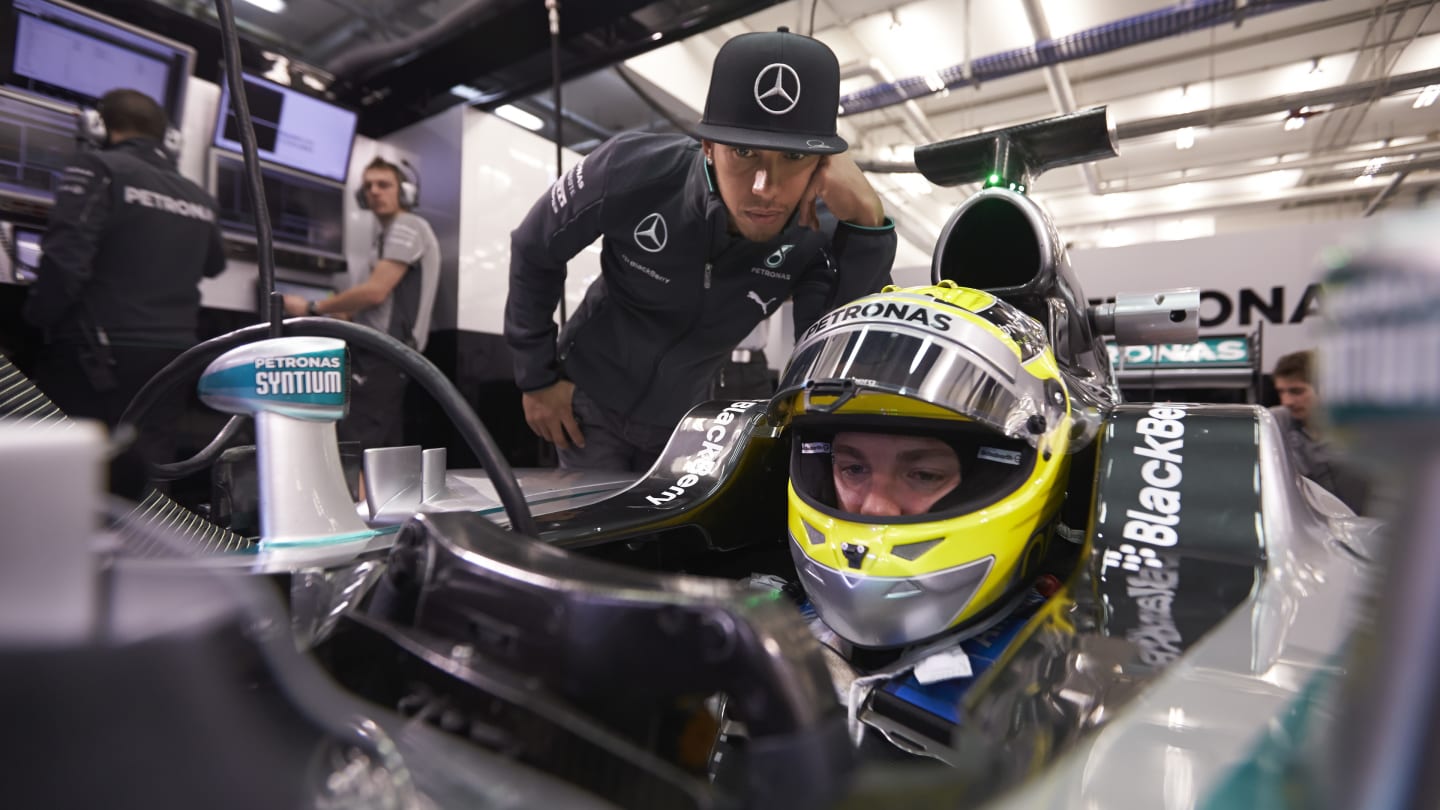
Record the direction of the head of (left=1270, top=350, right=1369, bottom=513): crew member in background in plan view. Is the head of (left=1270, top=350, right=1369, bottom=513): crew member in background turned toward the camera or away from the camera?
toward the camera

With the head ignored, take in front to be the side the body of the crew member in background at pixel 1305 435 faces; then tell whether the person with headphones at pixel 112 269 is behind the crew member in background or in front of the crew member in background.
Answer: in front

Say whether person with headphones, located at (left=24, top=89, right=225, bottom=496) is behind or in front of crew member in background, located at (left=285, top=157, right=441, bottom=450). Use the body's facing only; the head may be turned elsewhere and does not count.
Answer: in front

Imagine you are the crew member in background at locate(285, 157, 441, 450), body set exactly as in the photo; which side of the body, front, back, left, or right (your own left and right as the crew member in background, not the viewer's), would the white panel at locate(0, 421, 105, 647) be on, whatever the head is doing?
left

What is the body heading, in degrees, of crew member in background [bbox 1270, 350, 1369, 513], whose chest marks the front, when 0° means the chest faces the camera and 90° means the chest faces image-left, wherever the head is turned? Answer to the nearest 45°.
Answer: approximately 45°

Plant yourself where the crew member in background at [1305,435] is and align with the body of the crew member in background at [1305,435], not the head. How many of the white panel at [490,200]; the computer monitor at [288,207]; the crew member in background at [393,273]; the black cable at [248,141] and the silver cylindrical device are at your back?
0

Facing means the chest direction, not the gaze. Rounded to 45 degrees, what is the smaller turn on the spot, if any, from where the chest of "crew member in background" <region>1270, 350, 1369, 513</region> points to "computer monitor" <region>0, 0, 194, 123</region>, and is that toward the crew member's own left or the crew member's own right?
0° — they already face it

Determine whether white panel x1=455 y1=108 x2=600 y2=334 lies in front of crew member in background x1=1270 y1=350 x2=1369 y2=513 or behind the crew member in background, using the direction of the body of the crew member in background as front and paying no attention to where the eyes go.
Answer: in front

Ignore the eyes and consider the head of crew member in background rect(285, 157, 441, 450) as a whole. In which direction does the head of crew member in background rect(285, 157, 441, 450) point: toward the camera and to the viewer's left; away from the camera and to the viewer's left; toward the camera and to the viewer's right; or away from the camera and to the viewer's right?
toward the camera and to the viewer's left

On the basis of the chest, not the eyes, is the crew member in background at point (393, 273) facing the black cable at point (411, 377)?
no

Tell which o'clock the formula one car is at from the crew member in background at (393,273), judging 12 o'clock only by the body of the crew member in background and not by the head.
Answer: The formula one car is roughly at 9 o'clock from the crew member in background.

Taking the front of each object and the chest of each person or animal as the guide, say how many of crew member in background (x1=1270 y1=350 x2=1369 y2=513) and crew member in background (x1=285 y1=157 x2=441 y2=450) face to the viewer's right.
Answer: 0

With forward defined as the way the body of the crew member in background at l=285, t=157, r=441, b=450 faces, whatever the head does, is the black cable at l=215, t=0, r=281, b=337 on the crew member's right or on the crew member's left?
on the crew member's left

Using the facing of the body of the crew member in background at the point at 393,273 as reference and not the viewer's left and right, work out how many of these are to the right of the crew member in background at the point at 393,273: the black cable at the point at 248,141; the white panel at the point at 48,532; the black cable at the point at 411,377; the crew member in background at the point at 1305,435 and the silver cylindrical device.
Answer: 0

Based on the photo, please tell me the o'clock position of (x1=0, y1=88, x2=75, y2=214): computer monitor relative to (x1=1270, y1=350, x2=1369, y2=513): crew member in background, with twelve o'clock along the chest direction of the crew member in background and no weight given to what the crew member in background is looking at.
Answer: The computer monitor is roughly at 12 o'clock from the crew member in background.

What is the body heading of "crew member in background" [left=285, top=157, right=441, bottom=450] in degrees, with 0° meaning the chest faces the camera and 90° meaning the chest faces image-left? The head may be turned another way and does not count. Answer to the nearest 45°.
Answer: approximately 90°
